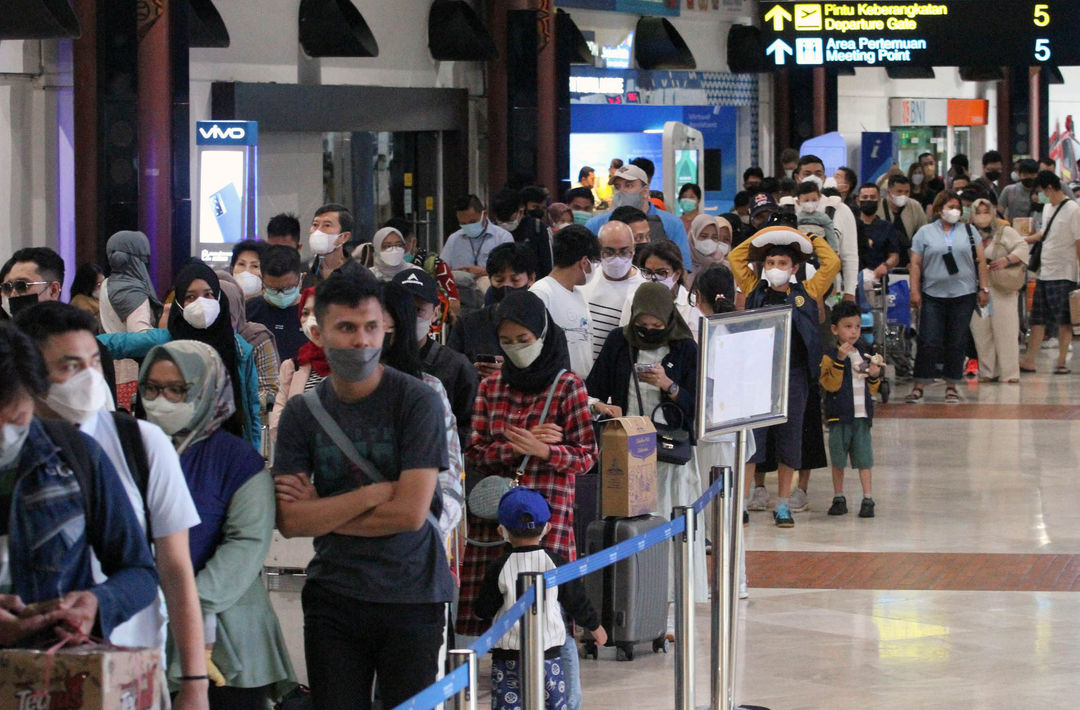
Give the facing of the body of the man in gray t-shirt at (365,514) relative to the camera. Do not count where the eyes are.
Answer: toward the camera

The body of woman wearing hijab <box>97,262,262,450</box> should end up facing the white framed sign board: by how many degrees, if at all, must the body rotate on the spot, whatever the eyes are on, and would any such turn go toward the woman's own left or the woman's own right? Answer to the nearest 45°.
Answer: approximately 45° to the woman's own left

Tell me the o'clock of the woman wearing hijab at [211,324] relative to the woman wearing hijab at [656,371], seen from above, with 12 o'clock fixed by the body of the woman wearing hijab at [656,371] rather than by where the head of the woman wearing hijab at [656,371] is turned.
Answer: the woman wearing hijab at [211,324] is roughly at 2 o'clock from the woman wearing hijab at [656,371].

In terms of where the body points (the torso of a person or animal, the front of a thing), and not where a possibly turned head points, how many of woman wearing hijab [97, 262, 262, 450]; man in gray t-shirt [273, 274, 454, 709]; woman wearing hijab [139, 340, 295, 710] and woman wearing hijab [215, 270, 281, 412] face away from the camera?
0

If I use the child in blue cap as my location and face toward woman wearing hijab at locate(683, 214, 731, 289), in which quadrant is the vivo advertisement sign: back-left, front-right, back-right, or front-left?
front-left

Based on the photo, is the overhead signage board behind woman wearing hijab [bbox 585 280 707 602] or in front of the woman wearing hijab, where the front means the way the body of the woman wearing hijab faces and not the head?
behind

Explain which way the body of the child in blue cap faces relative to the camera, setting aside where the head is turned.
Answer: away from the camera

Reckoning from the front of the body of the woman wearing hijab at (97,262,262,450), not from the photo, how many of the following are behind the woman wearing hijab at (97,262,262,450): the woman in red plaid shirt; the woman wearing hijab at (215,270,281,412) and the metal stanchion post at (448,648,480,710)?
1

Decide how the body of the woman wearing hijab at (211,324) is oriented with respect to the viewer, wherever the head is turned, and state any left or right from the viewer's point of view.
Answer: facing the viewer

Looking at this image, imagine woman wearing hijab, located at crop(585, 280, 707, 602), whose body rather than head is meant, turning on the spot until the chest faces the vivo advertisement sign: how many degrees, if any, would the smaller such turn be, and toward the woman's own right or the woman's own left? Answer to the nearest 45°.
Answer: approximately 135° to the woman's own right

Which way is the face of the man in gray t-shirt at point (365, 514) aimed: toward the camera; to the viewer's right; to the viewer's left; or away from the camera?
toward the camera

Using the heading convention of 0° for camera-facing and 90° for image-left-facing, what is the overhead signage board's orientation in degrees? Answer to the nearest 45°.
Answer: approximately 0°

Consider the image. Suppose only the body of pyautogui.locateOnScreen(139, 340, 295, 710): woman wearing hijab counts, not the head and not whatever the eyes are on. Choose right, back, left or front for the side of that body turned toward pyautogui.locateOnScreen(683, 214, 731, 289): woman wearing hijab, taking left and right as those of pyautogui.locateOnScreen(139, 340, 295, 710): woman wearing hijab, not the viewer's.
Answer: back

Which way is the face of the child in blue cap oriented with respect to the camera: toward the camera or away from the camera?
away from the camera

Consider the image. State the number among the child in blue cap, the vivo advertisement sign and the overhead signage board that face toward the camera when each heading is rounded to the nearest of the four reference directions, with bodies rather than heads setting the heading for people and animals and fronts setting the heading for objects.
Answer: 2

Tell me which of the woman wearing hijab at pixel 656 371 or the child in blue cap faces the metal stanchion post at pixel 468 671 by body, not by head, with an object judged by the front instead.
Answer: the woman wearing hijab

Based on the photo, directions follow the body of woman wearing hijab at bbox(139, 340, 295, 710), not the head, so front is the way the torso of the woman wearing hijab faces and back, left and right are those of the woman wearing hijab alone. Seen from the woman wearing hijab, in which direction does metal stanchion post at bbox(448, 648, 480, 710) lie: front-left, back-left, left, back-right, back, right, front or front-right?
left

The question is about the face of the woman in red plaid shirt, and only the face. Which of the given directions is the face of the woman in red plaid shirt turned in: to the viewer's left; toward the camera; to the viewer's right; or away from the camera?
toward the camera

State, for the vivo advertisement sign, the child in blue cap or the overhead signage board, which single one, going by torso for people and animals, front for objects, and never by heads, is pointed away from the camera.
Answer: the child in blue cap

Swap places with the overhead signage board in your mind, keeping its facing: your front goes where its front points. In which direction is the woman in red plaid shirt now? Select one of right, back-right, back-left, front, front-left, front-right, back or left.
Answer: front

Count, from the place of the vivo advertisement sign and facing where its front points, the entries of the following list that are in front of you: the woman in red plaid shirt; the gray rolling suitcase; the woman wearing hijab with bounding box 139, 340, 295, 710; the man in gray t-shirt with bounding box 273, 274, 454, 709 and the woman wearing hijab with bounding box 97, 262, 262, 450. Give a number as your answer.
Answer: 5
